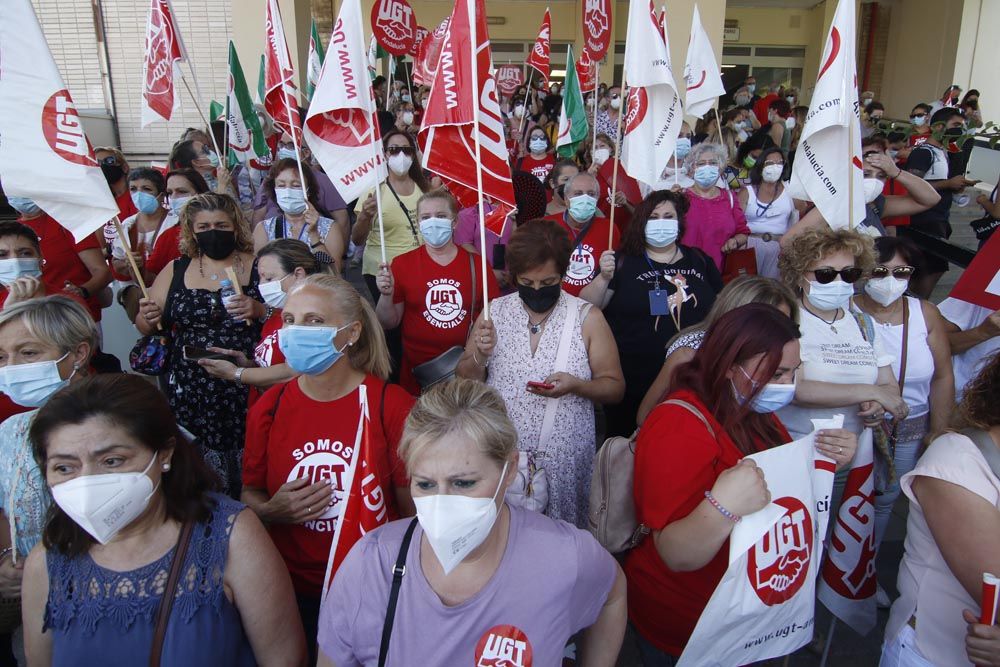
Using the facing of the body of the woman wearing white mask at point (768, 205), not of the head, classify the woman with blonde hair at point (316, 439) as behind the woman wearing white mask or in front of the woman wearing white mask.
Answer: in front

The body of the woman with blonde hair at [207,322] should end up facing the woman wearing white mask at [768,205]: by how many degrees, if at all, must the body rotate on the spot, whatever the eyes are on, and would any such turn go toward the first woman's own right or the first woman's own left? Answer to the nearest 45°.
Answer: approximately 90° to the first woman's own left

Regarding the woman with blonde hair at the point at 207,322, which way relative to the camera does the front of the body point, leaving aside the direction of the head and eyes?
toward the camera

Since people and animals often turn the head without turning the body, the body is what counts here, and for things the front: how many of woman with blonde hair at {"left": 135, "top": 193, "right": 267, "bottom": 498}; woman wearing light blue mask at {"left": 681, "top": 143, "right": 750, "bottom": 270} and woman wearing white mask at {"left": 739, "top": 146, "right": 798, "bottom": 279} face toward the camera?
3

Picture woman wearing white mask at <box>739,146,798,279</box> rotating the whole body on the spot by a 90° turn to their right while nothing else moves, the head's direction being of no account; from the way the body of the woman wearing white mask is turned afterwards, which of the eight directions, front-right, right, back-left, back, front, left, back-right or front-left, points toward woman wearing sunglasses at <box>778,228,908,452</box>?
left

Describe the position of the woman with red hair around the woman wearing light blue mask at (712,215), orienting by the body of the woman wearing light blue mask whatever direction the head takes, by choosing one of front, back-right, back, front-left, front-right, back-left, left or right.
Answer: front

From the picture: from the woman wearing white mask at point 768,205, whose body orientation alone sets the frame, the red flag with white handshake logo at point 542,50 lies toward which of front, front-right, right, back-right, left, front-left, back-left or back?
back-right

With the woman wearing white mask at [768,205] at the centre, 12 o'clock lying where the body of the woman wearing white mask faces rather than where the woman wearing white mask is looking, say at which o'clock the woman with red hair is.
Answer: The woman with red hair is roughly at 12 o'clock from the woman wearing white mask.

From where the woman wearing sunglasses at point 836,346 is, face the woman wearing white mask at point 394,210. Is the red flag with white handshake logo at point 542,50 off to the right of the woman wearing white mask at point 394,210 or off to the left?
right

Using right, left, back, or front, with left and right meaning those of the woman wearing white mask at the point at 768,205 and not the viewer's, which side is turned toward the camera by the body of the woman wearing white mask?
front

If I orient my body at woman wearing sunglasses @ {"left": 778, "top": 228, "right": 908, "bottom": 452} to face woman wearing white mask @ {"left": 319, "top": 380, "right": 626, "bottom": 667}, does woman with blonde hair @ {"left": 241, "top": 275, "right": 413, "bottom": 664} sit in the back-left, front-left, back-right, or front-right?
front-right

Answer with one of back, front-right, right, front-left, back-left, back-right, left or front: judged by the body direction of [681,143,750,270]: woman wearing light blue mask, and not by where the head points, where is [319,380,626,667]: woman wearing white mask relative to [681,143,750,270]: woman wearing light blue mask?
front
